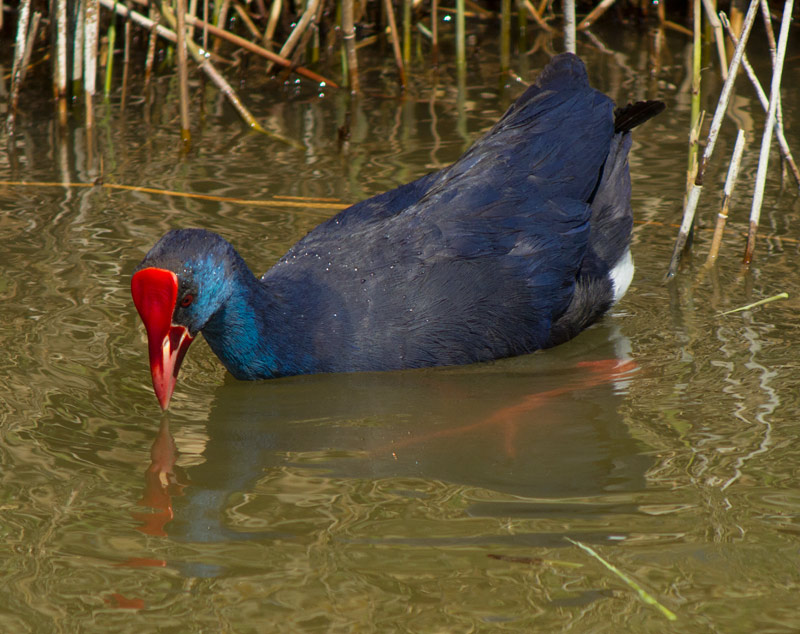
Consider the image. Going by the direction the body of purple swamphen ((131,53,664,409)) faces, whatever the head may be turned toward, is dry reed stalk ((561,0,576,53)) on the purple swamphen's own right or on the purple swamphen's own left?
on the purple swamphen's own right

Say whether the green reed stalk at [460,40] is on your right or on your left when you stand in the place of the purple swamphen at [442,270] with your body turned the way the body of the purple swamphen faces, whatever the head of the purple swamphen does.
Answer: on your right

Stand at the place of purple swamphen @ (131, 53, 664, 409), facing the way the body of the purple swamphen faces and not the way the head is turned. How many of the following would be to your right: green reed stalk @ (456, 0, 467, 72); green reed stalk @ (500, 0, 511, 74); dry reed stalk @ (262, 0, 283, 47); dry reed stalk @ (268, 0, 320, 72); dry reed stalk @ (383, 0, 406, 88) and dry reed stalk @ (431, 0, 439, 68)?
6

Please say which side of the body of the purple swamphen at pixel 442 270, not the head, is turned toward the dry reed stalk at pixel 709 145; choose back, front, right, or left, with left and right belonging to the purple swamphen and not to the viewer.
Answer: back

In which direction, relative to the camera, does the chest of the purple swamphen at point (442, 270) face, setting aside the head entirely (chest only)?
to the viewer's left

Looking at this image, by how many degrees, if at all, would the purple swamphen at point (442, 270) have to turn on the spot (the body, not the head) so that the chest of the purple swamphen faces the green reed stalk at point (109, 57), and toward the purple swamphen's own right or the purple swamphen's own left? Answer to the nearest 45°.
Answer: approximately 45° to the purple swamphen's own right

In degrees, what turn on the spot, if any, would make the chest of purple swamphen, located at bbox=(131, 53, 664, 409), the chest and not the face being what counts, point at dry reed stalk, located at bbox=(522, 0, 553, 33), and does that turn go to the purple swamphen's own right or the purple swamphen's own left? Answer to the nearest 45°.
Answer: approximately 90° to the purple swamphen's own right

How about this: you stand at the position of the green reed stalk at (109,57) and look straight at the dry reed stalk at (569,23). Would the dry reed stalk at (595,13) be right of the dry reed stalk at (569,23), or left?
left

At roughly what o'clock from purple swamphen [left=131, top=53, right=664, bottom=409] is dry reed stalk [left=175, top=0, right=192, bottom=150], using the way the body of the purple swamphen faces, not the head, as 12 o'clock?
The dry reed stalk is roughly at 2 o'clock from the purple swamphen.

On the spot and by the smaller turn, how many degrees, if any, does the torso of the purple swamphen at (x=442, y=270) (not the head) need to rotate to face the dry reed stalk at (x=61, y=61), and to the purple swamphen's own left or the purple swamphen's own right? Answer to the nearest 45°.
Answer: approximately 45° to the purple swamphen's own right

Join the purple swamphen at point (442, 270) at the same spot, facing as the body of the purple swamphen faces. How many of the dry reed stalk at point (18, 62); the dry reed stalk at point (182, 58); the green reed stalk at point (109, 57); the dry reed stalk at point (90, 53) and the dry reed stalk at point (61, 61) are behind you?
0

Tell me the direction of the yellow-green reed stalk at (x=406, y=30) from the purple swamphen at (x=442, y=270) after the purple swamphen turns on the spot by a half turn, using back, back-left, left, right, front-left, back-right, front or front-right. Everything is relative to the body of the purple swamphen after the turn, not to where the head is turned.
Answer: left

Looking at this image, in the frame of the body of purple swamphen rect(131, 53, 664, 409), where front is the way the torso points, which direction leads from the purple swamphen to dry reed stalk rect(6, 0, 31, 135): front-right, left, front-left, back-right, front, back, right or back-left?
front-right

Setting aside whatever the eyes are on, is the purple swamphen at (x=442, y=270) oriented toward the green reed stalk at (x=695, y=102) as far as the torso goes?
no

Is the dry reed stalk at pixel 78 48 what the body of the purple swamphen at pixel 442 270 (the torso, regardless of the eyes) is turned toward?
no

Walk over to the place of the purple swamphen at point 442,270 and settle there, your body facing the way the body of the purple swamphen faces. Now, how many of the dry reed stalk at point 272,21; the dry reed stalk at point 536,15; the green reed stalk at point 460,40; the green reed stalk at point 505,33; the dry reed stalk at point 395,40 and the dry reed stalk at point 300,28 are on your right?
6

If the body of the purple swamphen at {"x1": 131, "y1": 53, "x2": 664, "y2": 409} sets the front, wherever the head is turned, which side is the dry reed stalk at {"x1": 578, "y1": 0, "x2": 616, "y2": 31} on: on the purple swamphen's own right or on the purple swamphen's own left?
on the purple swamphen's own right

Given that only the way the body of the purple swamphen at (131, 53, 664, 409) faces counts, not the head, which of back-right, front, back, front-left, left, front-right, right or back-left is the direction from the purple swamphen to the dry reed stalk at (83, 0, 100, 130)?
front-right

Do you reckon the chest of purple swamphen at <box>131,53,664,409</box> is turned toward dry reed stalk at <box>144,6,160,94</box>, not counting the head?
no

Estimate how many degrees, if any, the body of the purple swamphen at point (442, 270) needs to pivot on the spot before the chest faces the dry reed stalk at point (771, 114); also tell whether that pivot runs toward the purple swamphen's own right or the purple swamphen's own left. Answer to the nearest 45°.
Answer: approximately 180°

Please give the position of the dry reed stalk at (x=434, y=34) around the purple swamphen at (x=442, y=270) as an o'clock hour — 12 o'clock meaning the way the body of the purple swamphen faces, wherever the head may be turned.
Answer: The dry reed stalk is roughly at 3 o'clock from the purple swamphen.
